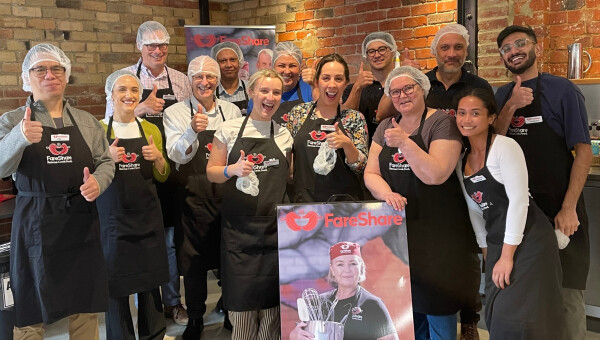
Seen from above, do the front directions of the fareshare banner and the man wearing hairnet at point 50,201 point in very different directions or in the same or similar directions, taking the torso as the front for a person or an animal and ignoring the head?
same or similar directions

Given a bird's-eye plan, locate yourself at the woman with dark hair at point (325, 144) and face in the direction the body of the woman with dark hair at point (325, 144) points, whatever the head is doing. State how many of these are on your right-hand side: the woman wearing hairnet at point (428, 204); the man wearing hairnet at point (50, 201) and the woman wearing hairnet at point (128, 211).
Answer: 2

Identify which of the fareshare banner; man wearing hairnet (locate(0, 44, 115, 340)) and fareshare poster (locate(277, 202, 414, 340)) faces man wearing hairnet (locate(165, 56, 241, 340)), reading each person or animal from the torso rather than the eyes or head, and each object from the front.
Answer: the fareshare banner

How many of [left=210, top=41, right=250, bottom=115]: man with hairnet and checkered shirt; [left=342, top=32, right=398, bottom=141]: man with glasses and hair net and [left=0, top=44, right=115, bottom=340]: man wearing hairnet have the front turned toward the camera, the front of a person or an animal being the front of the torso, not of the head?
3

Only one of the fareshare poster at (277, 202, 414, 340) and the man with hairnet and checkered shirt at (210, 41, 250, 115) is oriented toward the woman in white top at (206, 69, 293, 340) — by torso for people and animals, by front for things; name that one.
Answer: the man with hairnet and checkered shirt

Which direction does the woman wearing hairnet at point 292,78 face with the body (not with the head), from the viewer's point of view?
toward the camera

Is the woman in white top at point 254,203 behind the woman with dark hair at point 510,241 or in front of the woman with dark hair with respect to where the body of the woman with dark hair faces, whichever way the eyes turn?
in front

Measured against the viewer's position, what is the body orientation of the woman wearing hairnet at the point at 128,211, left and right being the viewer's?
facing the viewer

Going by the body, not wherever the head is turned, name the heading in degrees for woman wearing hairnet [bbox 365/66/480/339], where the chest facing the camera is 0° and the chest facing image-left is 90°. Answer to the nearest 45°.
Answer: approximately 45°

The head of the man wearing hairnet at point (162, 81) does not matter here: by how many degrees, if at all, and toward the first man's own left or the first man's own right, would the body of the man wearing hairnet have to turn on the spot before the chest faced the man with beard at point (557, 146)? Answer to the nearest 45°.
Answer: approximately 45° to the first man's own left
